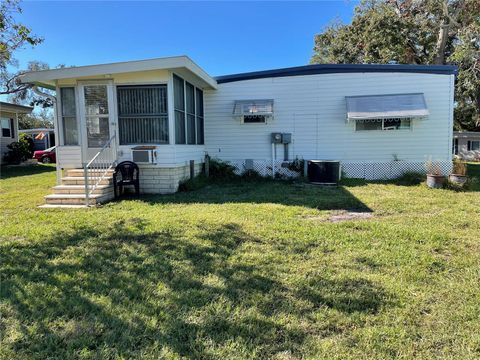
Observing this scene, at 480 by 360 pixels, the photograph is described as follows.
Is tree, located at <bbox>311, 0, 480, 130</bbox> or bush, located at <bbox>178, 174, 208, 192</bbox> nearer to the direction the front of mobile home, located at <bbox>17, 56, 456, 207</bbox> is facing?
the bush

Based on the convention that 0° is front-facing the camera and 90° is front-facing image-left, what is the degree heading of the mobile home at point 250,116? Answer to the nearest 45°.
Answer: approximately 0°

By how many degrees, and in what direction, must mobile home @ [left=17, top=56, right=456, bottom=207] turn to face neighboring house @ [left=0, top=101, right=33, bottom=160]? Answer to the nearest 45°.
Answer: approximately 135° to its right

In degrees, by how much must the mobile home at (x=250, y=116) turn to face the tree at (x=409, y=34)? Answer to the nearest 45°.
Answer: approximately 135° to its left

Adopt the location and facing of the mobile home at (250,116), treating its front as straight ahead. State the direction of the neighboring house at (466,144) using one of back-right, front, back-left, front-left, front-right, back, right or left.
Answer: back-left

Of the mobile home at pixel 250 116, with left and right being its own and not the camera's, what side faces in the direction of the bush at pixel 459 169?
left

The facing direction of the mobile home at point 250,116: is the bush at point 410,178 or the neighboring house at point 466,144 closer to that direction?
the bush

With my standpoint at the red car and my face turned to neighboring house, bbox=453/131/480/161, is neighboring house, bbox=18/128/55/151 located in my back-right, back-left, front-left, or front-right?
back-left

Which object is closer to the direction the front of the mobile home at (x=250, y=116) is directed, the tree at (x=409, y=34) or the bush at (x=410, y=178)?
the bush

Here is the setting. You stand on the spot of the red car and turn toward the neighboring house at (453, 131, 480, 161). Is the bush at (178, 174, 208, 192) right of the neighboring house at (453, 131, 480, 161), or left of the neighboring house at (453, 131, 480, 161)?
right
